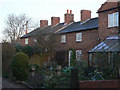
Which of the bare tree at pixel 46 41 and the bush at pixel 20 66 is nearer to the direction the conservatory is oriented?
the bush

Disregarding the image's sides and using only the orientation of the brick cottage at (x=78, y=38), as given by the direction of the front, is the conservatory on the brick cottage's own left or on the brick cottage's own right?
on the brick cottage's own left

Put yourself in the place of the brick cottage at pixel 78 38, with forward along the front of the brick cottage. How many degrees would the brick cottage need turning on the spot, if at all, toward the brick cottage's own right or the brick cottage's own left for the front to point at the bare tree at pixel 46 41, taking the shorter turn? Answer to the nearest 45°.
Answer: approximately 45° to the brick cottage's own right

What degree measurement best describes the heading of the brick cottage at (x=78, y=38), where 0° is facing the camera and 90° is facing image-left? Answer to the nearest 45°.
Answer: approximately 45°

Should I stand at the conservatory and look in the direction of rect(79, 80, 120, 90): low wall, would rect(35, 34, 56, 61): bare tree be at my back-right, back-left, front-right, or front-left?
back-right

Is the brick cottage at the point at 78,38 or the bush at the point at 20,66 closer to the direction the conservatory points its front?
the bush

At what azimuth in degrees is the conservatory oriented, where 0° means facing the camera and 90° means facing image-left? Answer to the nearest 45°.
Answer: approximately 45°

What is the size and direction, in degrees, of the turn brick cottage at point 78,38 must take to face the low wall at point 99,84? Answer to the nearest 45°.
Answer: approximately 45° to its left
